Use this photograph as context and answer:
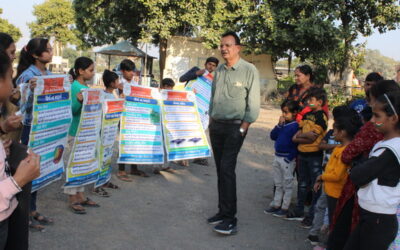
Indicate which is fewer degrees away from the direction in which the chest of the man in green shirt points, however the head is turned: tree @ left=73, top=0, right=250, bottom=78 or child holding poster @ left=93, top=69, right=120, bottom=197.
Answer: the child holding poster

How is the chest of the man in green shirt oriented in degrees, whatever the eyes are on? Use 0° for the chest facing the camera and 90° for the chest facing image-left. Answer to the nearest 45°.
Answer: approximately 45°

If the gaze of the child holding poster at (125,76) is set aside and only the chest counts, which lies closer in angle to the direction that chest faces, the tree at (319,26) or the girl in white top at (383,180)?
the girl in white top

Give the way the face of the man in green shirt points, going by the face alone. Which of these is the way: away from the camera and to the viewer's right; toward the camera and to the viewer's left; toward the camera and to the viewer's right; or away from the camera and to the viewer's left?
toward the camera and to the viewer's left

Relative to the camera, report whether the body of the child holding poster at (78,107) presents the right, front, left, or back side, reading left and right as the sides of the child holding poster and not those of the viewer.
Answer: right

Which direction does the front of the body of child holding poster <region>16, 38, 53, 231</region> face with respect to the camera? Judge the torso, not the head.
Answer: to the viewer's right

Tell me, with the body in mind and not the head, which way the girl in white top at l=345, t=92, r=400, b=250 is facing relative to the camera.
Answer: to the viewer's left

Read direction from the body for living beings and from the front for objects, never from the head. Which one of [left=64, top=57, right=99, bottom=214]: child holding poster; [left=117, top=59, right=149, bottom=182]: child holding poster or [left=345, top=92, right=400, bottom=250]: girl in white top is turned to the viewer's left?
the girl in white top

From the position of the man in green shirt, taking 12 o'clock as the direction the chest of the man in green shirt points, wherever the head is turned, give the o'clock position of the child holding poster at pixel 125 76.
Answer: The child holding poster is roughly at 3 o'clock from the man in green shirt.

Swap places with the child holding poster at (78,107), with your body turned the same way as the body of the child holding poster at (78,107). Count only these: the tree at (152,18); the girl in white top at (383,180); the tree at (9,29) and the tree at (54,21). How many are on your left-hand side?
3

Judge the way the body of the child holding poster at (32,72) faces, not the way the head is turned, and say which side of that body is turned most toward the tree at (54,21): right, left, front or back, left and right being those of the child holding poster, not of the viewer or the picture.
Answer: left

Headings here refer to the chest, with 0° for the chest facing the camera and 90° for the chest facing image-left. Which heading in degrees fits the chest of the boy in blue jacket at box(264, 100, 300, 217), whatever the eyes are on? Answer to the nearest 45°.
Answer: approximately 45°
